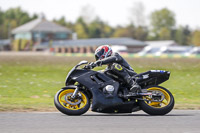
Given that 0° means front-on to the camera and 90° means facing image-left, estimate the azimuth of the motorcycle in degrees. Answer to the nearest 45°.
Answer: approximately 90°
